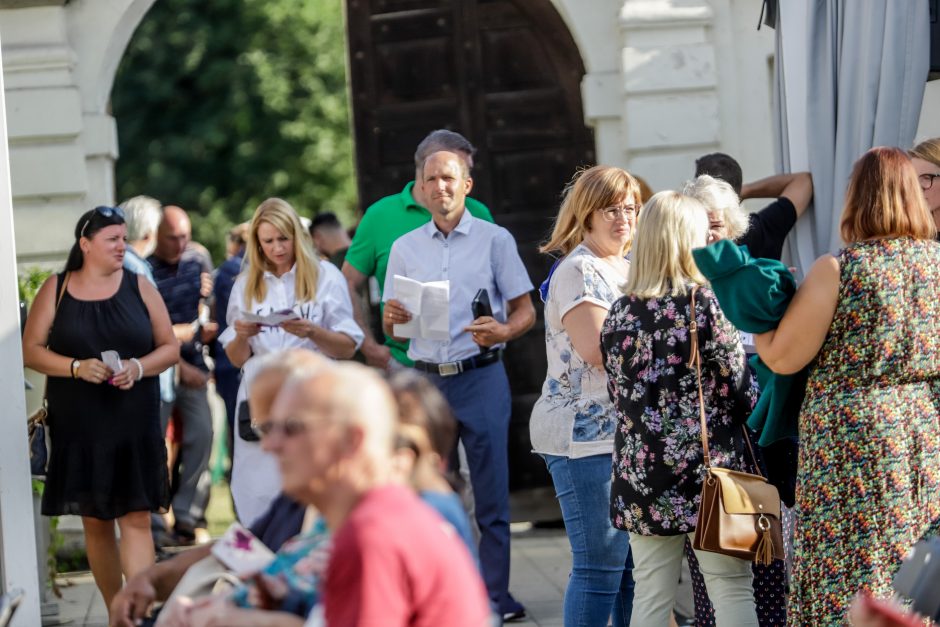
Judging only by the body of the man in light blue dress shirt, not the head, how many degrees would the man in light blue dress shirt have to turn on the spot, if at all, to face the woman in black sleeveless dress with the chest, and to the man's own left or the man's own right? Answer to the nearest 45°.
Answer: approximately 90° to the man's own right

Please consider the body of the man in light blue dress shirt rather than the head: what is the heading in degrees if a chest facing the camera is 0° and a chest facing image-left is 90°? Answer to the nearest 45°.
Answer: approximately 0°

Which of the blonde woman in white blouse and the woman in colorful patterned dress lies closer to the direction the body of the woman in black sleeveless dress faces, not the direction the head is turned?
the woman in colorful patterned dress

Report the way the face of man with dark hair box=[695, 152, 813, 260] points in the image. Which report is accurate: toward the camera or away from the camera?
away from the camera

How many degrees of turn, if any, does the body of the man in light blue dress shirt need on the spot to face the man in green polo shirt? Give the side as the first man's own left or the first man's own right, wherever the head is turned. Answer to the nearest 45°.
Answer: approximately 135° to the first man's own right

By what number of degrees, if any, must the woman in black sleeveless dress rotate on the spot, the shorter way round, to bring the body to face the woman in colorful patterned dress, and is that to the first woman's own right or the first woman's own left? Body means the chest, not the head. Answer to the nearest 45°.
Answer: approximately 45° to the first woman's own left

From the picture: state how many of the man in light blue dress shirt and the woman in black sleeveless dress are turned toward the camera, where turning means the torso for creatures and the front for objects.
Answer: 2

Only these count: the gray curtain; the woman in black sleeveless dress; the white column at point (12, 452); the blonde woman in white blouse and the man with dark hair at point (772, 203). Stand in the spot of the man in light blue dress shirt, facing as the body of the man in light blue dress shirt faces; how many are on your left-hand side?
2

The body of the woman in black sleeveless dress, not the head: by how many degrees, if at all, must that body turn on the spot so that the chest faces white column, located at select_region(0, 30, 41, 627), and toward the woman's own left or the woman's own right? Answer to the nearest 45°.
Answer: approximately 45° to the woman's own right
